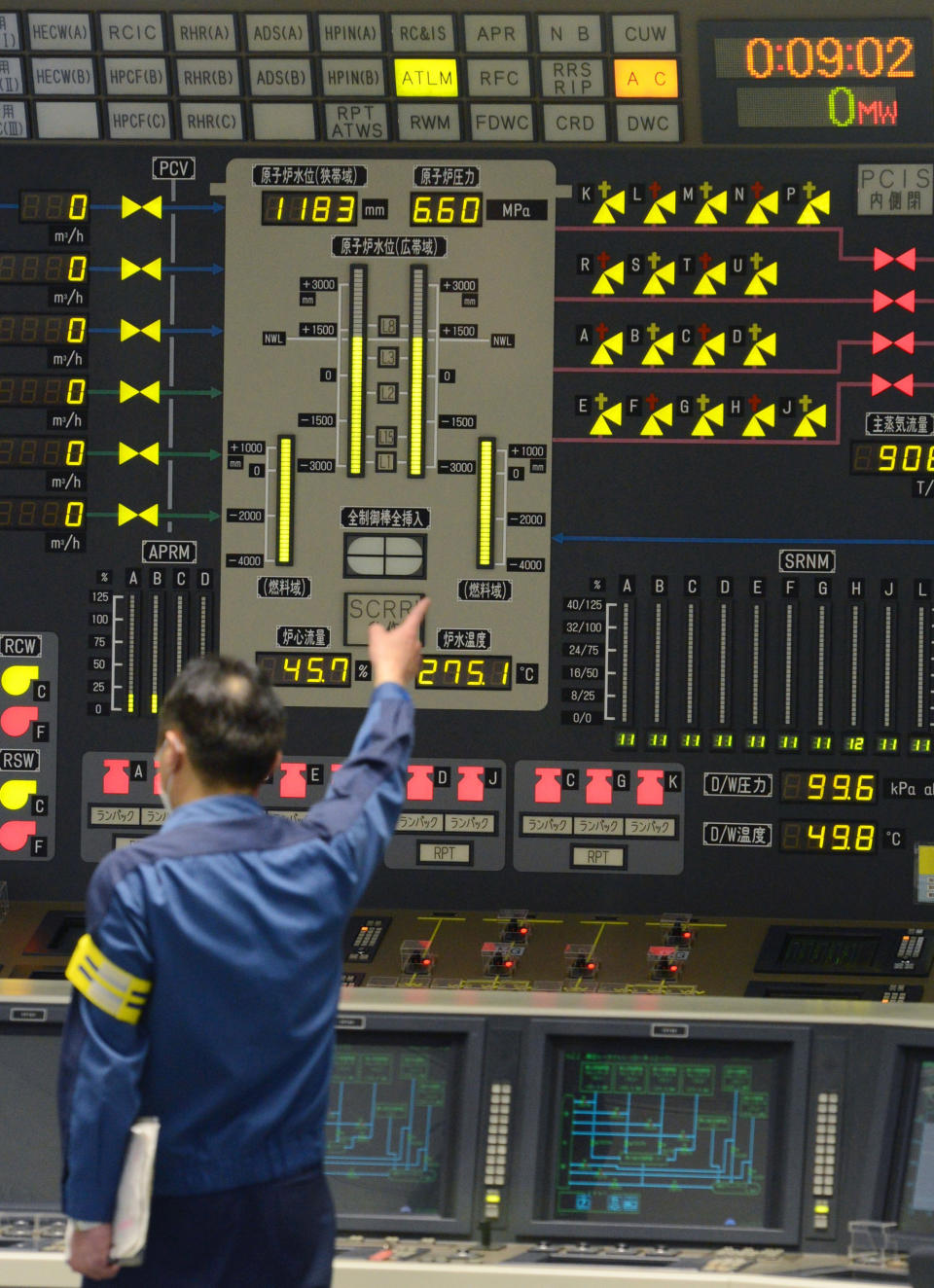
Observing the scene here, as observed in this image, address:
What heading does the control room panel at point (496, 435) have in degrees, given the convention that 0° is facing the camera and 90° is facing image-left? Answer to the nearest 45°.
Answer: approximately 0°

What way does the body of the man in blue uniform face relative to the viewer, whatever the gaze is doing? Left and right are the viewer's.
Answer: facing away from the viewer

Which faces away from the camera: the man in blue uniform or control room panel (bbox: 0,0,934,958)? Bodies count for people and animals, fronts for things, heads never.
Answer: the man in blue uniform

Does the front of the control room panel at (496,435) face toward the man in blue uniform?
yes

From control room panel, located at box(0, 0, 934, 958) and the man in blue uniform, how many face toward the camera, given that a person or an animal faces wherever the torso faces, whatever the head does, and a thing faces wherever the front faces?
1

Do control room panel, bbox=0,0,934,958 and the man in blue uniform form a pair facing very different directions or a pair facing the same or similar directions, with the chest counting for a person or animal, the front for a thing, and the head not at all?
very different directions

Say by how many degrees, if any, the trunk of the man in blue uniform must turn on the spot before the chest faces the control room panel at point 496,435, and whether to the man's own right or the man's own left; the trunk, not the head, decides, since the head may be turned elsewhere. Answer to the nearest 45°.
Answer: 0° — they already face it

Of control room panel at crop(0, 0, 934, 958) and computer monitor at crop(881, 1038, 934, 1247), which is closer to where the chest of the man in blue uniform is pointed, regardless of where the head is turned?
the control room panel

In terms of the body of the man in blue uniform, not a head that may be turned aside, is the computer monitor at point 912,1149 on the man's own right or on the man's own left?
on the man's own right

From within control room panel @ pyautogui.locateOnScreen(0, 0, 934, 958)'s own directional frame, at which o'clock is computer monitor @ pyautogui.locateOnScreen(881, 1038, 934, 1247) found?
The computer monitor is roughly at 11 o'clock from the control room panel.

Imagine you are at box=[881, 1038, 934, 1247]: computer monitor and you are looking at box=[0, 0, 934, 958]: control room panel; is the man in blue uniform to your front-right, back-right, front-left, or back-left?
back-left
